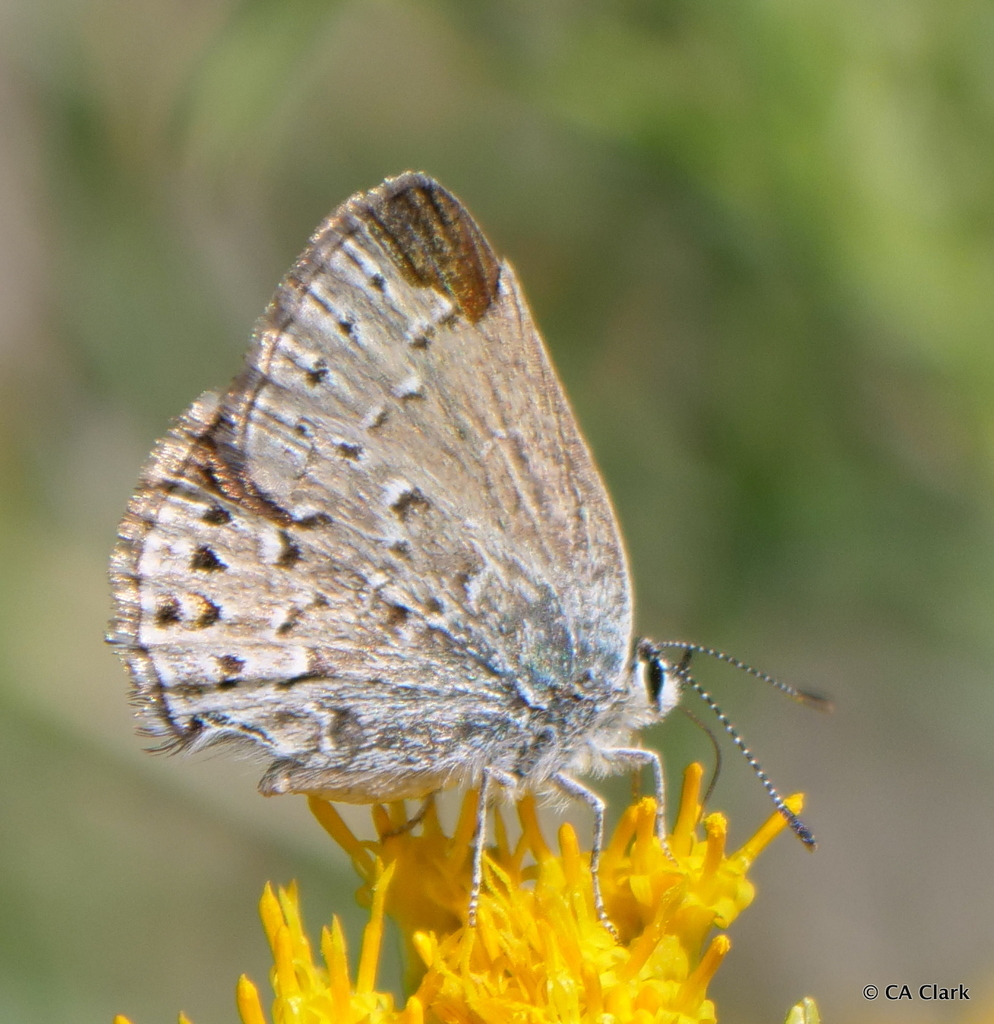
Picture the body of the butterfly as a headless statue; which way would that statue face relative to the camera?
to the viewer's right
